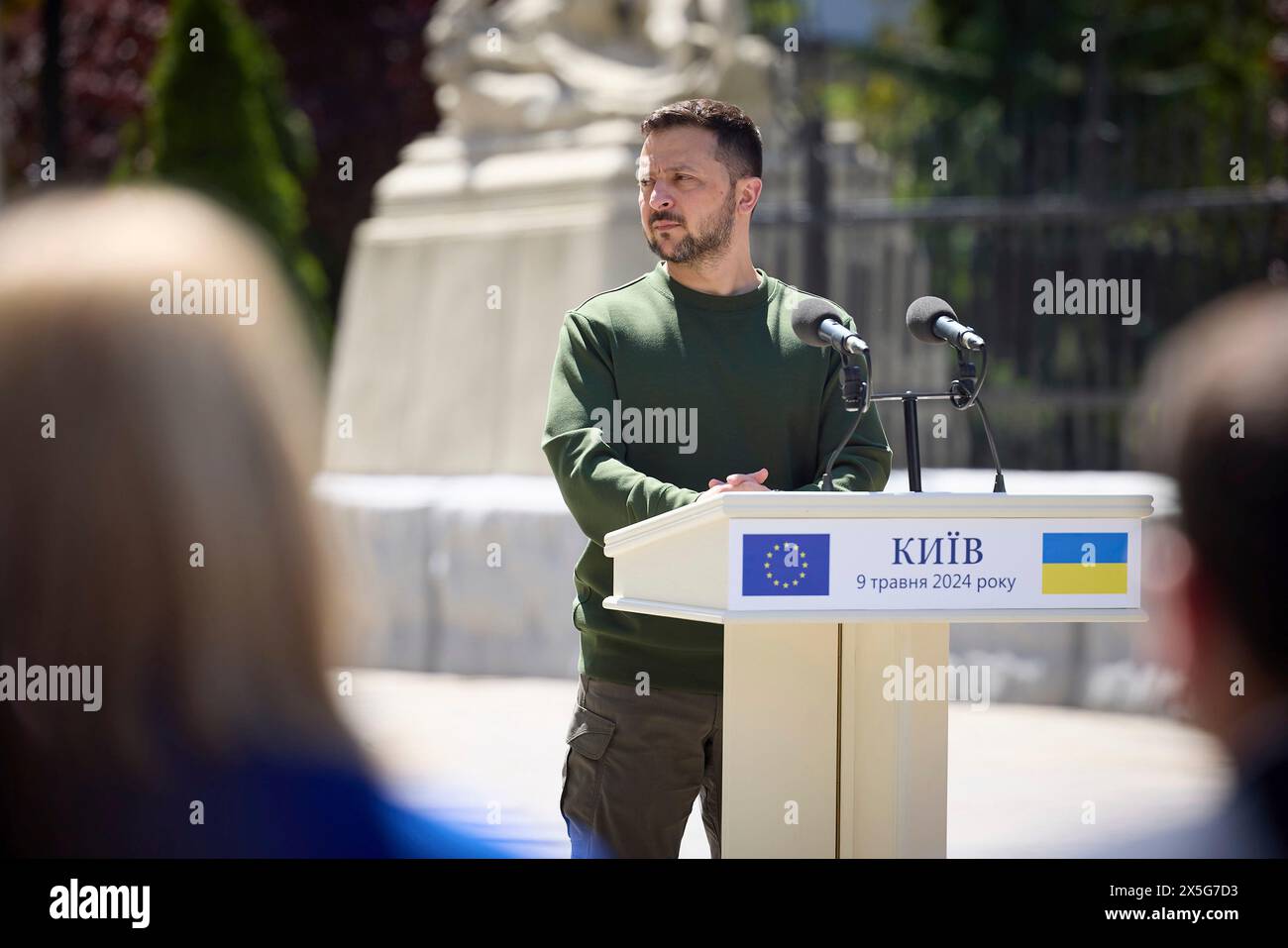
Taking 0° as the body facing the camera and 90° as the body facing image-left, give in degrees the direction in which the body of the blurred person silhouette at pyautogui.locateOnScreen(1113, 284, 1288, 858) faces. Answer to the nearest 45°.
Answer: approximately 135°

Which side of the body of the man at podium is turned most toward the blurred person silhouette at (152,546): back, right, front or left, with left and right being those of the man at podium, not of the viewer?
front

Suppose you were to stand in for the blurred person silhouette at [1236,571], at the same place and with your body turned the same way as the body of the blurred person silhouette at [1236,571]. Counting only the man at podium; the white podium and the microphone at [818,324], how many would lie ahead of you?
3

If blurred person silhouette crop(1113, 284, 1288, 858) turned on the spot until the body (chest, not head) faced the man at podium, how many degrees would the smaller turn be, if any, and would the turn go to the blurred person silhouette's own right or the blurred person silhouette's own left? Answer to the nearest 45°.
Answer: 0° — they already face them

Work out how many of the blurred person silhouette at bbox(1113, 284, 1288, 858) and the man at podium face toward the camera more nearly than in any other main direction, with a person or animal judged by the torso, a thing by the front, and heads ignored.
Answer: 1

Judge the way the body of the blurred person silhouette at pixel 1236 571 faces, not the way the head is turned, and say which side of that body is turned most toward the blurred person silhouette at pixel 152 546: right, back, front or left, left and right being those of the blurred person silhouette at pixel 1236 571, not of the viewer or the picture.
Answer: left

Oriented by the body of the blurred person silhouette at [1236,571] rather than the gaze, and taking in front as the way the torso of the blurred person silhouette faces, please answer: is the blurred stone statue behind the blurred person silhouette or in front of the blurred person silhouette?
in front

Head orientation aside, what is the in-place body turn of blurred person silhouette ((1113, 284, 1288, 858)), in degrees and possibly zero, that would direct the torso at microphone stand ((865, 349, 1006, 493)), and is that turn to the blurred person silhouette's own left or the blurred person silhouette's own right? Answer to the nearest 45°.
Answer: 0° — they already face it

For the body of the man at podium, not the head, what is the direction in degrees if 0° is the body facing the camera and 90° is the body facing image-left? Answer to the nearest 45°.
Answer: approximately 0°

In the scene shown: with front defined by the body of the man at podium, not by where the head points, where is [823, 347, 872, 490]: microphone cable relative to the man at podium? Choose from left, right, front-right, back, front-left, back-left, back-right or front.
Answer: front-left

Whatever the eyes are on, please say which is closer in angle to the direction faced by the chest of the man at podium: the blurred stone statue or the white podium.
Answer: the white podium

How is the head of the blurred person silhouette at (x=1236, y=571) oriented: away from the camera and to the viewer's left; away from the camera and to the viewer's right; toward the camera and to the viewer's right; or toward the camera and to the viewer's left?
away from the camera and to the viewer's left

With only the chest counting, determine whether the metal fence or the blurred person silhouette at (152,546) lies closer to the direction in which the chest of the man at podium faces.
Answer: the blurred person silhouette
